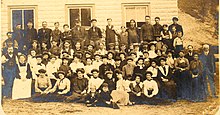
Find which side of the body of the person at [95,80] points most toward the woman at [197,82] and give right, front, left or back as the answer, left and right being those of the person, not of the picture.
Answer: left

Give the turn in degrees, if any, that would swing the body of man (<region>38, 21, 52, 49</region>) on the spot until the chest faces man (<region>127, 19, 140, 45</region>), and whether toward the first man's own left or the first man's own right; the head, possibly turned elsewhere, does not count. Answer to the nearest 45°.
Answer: approximately 90° to the first man's own left

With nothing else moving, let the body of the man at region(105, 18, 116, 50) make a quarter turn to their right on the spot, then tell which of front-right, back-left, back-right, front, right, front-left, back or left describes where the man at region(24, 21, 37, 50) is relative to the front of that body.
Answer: front

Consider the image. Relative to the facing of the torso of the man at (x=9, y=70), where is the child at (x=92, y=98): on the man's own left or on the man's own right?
on the man's own left

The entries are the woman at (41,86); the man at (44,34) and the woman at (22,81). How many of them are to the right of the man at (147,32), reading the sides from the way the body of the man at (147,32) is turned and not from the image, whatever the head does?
3
